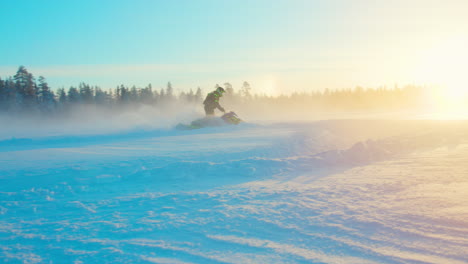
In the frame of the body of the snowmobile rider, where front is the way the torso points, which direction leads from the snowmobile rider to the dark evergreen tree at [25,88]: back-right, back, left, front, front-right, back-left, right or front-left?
back-left

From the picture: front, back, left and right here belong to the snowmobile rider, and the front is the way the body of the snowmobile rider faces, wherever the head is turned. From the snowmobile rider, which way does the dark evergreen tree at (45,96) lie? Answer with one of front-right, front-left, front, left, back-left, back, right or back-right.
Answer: back-left

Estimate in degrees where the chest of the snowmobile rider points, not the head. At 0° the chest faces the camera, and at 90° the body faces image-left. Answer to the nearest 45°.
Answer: approximately 270°
